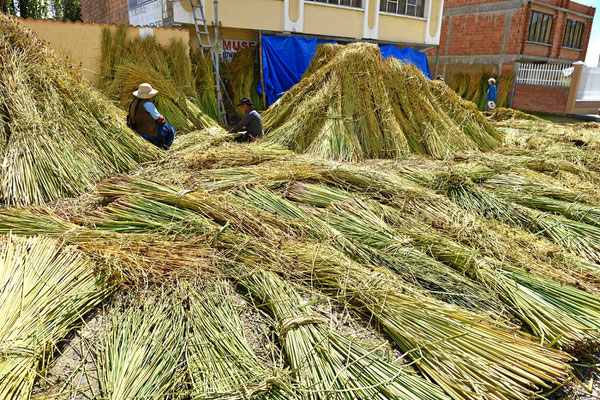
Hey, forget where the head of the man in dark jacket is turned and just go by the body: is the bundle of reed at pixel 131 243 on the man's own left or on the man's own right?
on the man's own left

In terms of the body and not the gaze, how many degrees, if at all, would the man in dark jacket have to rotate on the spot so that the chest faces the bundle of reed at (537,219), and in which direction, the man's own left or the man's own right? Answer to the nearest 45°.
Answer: approximately 135° to the man's own left

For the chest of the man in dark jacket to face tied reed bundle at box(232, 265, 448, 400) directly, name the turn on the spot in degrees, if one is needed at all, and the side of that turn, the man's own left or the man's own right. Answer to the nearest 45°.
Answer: approximately 90° to the man's own left

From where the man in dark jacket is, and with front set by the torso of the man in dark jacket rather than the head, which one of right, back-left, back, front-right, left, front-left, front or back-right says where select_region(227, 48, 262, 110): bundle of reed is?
right

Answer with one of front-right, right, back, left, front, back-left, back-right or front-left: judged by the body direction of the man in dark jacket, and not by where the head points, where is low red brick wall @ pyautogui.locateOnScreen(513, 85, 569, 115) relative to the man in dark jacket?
back-right

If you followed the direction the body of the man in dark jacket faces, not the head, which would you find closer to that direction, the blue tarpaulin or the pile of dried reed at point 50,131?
the pile of dried reed

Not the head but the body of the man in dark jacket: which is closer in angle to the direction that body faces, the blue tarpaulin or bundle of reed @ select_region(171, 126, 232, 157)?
the bundle of reed

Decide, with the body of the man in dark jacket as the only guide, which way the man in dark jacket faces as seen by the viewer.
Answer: to the viewer's left

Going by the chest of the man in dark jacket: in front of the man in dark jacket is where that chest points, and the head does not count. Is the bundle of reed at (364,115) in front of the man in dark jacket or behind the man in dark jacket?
behind

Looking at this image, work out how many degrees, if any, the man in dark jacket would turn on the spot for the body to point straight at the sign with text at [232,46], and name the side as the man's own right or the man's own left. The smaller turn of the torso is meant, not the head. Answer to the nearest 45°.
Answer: approximately 90° to the man's own right

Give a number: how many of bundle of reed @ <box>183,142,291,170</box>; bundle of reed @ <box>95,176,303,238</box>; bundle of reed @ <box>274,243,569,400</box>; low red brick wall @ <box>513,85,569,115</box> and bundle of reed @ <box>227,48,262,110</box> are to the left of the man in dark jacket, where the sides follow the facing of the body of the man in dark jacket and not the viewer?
3

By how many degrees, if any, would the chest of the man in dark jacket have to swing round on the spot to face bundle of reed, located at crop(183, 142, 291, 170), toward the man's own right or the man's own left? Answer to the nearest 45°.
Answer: approximately 90° to the man's own left

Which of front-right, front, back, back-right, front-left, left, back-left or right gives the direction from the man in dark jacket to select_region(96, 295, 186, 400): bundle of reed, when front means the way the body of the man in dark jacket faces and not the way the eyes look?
left

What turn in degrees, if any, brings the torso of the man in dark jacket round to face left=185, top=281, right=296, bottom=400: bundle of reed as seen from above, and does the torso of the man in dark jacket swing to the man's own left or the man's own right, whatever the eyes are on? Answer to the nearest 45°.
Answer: approximately 90° to the man's own left

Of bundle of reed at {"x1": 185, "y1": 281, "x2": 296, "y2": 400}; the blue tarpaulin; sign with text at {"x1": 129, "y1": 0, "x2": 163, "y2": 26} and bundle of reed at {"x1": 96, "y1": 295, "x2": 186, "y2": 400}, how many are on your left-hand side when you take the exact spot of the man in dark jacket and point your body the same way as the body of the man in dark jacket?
2
